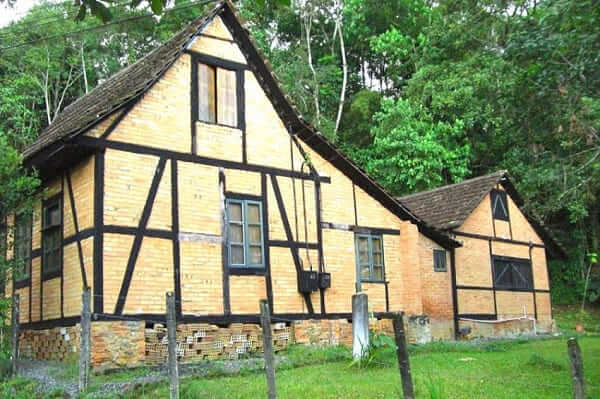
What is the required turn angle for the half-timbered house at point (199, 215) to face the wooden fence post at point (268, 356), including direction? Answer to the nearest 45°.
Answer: approximately 45° to its left

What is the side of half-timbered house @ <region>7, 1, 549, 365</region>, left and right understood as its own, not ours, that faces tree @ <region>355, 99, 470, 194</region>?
back

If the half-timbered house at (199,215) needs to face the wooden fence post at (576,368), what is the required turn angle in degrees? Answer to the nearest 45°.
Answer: approximately 90° to its left

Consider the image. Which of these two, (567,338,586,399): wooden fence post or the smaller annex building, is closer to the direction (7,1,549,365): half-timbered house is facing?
the wooden fence post

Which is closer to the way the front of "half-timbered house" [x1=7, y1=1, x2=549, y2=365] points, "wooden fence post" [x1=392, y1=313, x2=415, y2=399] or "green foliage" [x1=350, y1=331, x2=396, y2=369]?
the wooden fence post

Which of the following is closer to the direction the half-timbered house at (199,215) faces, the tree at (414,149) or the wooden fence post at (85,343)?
the wooden fence post
